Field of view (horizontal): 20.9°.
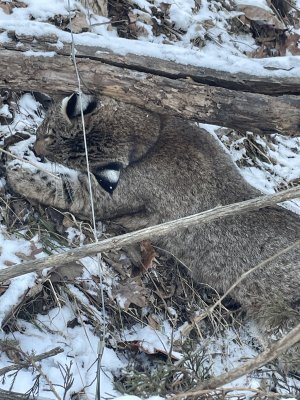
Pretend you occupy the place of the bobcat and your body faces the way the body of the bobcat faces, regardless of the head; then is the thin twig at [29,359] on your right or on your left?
on your left

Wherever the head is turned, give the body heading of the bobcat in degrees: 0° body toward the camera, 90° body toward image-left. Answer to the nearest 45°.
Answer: approximately 135°

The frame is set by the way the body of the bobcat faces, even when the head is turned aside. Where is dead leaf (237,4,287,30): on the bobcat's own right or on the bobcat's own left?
on the bobcat's own right

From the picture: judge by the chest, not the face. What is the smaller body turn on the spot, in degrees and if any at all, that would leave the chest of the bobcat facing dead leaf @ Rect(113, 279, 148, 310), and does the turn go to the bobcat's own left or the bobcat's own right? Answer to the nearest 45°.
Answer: approximately 135° to the bobcat's own left
